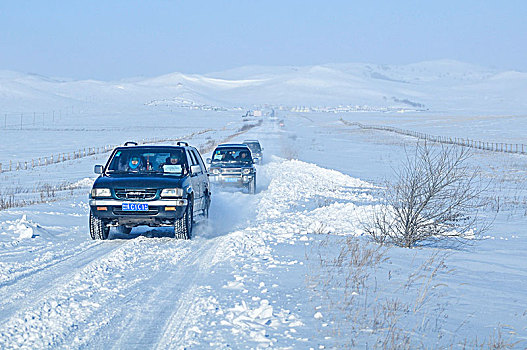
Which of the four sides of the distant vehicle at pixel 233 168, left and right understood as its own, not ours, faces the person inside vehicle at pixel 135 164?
front

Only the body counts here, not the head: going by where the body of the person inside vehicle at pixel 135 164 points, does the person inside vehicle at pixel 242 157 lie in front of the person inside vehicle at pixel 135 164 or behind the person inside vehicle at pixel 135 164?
behind

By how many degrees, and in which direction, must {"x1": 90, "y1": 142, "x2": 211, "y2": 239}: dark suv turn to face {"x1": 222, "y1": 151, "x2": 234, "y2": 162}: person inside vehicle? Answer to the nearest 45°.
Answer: approximately 180°

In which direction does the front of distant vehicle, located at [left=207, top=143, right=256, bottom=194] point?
toward the camera

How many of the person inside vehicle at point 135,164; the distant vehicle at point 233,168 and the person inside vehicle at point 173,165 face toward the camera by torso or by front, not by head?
3

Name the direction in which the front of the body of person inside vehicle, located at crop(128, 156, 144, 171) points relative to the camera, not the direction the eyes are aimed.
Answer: toward the camera

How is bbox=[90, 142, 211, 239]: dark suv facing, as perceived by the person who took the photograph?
facing the viewer

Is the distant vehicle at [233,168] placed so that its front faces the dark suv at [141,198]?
yes

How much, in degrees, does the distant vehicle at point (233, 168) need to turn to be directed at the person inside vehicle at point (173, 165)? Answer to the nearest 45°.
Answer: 0° — it already faces them

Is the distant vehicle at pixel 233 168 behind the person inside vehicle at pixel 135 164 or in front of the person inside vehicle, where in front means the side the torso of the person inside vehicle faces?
behind

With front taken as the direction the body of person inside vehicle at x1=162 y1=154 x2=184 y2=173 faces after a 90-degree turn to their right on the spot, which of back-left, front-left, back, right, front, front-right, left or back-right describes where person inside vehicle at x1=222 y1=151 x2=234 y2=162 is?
right

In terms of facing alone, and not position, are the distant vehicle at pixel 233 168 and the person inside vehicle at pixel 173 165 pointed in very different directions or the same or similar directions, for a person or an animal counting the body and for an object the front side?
same or similar directions
